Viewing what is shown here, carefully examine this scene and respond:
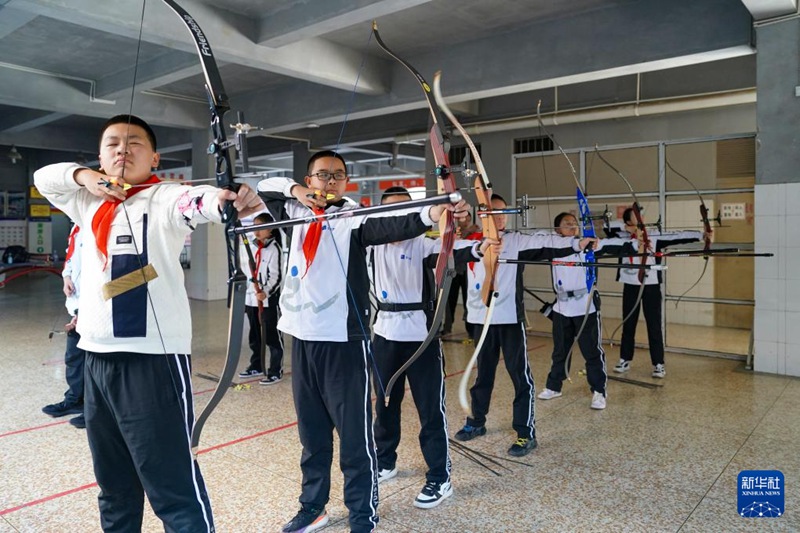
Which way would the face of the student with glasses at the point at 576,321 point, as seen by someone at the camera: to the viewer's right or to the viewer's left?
to the viewer's right

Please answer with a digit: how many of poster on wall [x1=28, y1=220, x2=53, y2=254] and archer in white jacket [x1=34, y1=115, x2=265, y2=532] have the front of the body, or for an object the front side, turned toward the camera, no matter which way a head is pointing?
2

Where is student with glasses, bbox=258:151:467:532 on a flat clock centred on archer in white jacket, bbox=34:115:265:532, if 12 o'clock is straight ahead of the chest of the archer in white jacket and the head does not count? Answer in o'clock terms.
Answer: The student with glasses is roughly at 8 o'clock from the archer in white jacket.

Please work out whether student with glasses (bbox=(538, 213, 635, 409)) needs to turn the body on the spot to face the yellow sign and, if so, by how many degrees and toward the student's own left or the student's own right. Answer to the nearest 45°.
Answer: approximately 135° to the student's own right

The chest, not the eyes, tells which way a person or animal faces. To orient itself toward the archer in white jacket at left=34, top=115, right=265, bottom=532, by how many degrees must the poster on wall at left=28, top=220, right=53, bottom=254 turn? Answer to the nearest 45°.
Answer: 0° — it already faces them

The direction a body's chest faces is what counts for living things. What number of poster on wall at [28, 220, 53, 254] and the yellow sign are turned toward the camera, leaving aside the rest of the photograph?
2

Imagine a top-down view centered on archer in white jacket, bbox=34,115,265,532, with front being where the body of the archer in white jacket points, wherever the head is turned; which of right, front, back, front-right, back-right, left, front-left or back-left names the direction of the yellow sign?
back

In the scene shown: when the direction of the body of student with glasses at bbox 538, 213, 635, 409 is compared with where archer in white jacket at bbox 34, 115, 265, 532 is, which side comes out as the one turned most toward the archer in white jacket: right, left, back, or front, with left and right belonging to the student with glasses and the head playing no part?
front

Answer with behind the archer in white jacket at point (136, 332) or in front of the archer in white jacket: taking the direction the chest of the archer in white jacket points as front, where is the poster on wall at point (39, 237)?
behind
